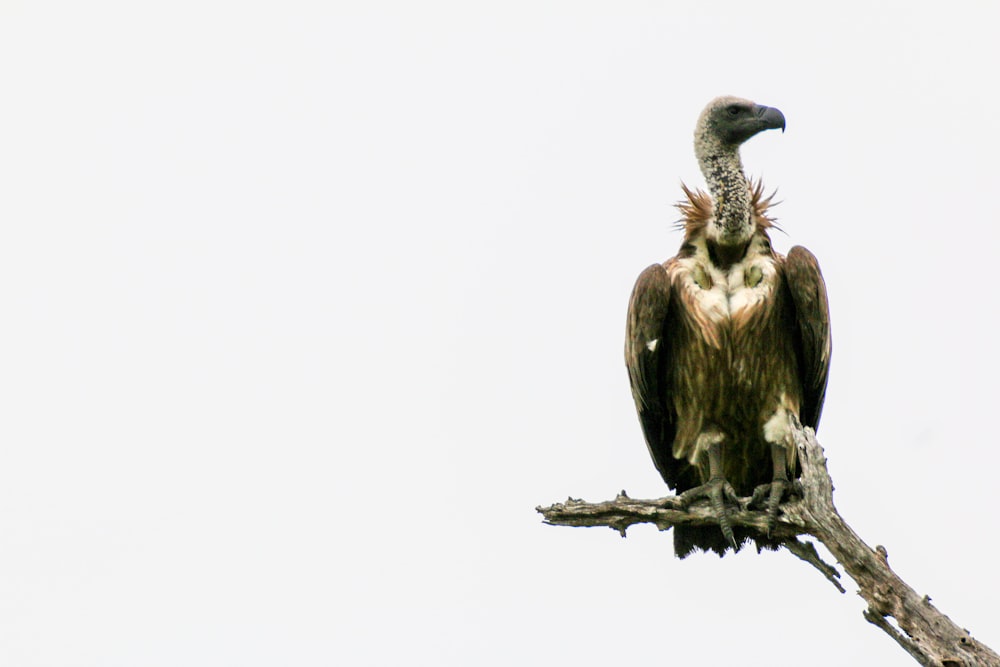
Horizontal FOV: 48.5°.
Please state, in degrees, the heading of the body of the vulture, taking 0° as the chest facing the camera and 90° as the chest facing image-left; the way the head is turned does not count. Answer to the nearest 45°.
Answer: approximately 0°
